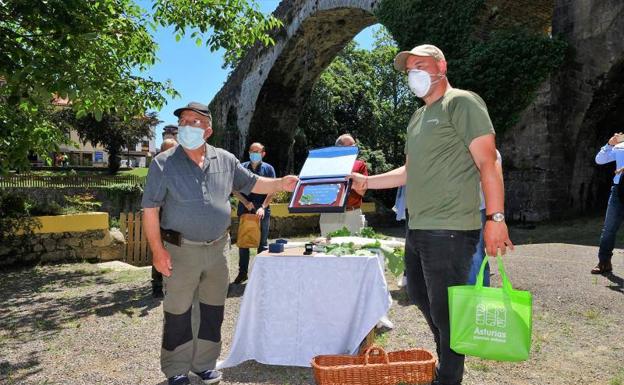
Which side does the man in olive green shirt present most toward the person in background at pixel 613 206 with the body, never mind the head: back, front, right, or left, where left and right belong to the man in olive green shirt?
back

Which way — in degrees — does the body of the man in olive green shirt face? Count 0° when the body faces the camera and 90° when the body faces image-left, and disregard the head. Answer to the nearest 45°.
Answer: approximately 45°

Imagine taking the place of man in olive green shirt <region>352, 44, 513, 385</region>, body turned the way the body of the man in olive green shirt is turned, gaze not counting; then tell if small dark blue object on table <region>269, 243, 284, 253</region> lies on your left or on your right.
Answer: on your right

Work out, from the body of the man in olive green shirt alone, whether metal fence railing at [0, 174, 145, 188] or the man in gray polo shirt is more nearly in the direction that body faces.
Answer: the man in gray polo shirt

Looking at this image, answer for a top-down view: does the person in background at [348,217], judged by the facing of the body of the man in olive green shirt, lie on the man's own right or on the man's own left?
on the man's own right

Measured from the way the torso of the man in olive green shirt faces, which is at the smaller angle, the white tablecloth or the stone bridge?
the white tablecloth

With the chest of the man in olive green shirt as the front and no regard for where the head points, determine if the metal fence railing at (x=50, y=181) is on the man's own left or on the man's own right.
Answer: on the man's own right

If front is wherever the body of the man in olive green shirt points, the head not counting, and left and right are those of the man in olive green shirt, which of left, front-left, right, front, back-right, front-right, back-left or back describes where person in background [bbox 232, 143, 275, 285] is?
right

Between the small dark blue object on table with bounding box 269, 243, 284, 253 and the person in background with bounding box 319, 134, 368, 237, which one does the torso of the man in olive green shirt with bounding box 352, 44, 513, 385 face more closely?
the small dark blue object on table

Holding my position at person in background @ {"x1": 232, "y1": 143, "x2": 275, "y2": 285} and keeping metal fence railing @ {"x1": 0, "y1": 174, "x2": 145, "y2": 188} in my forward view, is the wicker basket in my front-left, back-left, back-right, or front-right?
back-left

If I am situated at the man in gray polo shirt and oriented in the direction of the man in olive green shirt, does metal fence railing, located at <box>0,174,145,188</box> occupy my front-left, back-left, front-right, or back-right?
back-left
